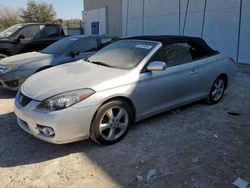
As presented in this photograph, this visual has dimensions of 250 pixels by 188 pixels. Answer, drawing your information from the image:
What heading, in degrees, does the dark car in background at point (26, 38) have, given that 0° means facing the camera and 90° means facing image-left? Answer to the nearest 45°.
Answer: approximately 45°

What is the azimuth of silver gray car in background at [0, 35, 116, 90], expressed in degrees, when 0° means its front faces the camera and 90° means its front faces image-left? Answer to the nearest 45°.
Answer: approximately 45°

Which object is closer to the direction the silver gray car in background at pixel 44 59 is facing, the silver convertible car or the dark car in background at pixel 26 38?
the silver convertible car

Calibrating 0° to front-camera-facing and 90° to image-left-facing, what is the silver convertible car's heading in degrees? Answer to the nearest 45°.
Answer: approximately 45°

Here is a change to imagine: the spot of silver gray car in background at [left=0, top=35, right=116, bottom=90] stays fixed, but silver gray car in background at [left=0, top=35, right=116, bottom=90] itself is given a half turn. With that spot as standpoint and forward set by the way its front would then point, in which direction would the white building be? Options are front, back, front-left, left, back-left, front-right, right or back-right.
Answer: front

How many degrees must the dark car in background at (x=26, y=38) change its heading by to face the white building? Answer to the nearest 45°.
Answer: approximately 135° to its left

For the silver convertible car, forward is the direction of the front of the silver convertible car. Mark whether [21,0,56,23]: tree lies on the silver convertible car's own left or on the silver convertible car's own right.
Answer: on the silver convertible car's own right

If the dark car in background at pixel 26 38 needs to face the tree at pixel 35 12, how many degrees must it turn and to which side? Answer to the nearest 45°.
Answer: approximately 135° to its right

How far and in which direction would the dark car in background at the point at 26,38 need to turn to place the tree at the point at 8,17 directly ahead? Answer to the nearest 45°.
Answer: approximately 135° to its right
